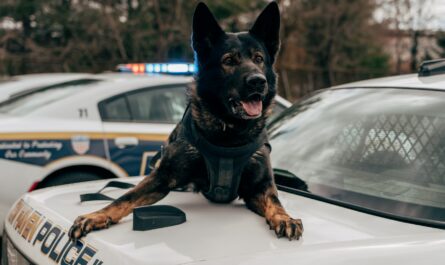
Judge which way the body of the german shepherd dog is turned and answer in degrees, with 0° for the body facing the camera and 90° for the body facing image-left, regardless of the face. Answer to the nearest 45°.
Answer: approximately 0°

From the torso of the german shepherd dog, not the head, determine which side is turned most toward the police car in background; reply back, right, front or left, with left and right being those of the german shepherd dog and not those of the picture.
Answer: back
